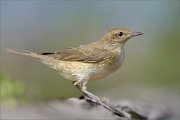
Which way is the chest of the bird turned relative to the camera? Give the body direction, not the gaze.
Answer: to the viewer's right
